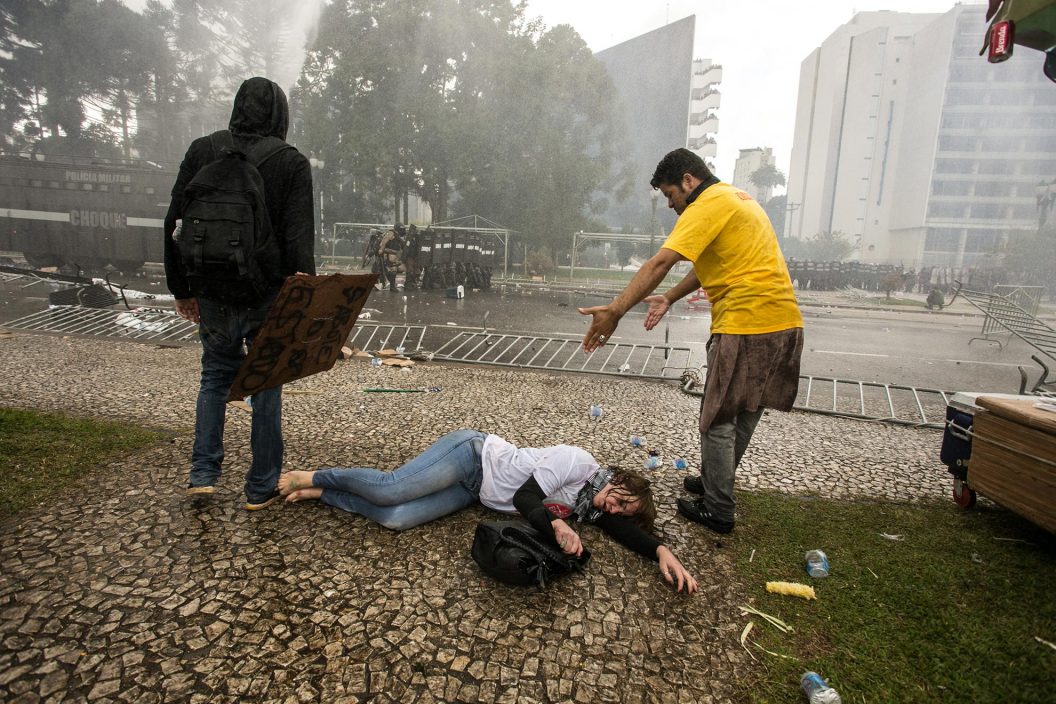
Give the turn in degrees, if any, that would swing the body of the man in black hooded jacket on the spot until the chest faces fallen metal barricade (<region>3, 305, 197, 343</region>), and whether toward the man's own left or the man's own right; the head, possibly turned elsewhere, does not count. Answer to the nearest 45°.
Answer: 0° — they already face it

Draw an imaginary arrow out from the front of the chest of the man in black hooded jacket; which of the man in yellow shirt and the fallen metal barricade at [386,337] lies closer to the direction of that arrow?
the fallen metal barricade

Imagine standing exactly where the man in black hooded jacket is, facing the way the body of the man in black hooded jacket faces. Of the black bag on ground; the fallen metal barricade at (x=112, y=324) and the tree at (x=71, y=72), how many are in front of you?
2

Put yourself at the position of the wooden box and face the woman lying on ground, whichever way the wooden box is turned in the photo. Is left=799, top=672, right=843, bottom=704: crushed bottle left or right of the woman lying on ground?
left

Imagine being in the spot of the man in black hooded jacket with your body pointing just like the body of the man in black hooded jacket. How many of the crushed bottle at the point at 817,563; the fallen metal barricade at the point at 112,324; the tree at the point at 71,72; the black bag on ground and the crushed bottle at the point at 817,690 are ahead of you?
2

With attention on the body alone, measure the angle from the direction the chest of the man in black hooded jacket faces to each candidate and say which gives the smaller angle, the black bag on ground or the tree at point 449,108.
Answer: the tree

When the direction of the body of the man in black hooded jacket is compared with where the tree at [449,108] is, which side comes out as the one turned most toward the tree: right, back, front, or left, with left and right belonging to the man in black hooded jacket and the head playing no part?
front

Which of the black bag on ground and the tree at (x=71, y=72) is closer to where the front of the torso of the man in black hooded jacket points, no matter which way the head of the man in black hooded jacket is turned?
the tree

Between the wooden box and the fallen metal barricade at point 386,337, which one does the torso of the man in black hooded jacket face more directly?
the fallen metal barricade

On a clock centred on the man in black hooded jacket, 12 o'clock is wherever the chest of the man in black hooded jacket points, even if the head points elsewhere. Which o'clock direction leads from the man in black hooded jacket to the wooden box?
The wooden box is roughly at 4 o'clock from the man in black hooded jacket.

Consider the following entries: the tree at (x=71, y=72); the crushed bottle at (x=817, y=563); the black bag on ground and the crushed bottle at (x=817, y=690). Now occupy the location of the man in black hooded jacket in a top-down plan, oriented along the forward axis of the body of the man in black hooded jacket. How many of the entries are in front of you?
1

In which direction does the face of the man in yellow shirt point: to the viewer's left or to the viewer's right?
to the viewer's left

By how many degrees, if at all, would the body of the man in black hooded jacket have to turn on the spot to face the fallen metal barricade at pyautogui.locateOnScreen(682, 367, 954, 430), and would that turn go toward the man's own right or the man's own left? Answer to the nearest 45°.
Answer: approximately 90° to the man's own right

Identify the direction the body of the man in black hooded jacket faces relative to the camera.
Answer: away from the camera

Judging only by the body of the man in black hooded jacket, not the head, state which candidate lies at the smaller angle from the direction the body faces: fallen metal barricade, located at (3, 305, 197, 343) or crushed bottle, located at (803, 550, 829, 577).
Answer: the fallen metal barricade

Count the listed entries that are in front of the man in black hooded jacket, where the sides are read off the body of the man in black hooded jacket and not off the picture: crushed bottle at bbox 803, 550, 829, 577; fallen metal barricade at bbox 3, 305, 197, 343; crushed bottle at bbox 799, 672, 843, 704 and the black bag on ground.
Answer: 1
